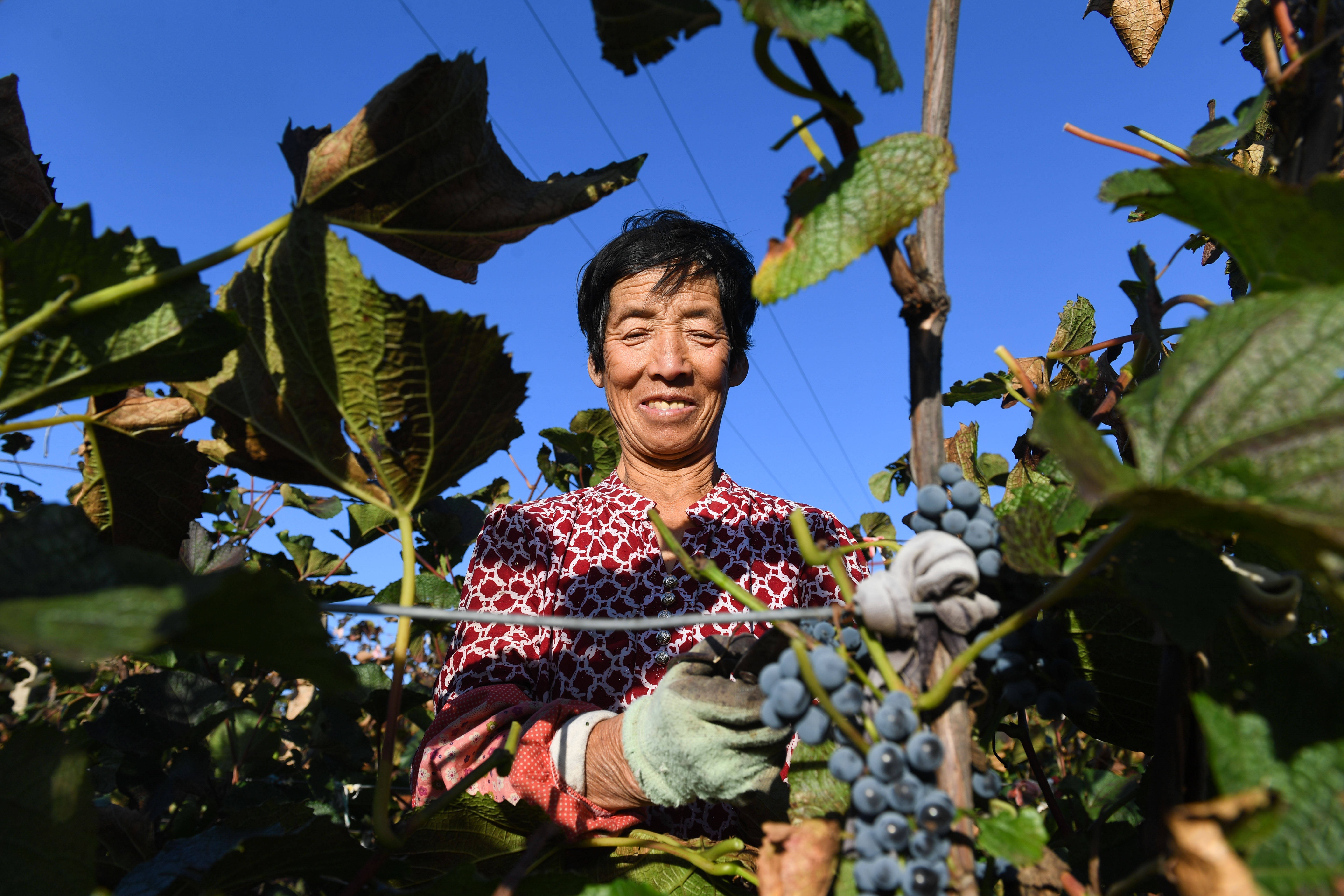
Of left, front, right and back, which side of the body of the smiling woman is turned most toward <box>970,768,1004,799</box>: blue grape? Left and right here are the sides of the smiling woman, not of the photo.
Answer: front

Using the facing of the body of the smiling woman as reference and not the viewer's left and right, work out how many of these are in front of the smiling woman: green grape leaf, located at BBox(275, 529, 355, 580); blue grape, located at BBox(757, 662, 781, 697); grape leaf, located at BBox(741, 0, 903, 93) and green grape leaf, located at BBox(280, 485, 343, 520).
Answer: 2

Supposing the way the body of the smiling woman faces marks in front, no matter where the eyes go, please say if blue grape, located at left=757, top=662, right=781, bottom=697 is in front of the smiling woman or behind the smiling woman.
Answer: in front

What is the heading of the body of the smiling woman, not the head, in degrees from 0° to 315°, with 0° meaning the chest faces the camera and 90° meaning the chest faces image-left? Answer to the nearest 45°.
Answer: approximately 0°

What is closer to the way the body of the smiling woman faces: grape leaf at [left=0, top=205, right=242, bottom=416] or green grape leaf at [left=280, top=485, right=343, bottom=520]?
the grape leaf

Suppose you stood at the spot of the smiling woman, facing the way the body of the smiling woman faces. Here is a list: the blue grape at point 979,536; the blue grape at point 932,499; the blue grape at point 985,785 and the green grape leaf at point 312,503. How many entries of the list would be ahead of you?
3

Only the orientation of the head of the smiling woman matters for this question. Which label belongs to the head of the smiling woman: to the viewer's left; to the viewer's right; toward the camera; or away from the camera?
toward the camera

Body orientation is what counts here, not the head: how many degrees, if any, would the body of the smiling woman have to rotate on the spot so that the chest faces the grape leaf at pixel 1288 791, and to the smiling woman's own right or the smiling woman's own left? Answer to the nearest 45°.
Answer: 0° — they already face it

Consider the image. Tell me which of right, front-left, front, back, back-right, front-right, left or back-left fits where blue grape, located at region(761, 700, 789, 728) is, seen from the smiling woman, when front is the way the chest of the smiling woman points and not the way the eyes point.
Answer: front

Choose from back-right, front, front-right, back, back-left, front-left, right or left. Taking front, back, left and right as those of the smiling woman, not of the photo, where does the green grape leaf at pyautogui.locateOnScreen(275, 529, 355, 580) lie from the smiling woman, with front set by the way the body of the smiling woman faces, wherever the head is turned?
back-right

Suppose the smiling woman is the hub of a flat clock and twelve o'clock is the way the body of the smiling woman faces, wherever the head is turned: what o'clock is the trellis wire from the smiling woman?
The trellis wire is roughly at 12 o'clock from the smiling woman.

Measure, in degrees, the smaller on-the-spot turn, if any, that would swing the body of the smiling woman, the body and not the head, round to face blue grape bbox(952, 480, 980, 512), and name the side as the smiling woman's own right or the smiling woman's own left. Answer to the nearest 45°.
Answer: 0° — they already face it

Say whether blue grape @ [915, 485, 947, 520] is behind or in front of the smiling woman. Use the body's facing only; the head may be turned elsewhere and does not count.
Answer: in front

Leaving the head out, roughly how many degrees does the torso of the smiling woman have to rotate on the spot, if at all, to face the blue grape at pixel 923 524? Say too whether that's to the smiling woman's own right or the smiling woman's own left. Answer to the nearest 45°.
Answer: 0° — they already face it
